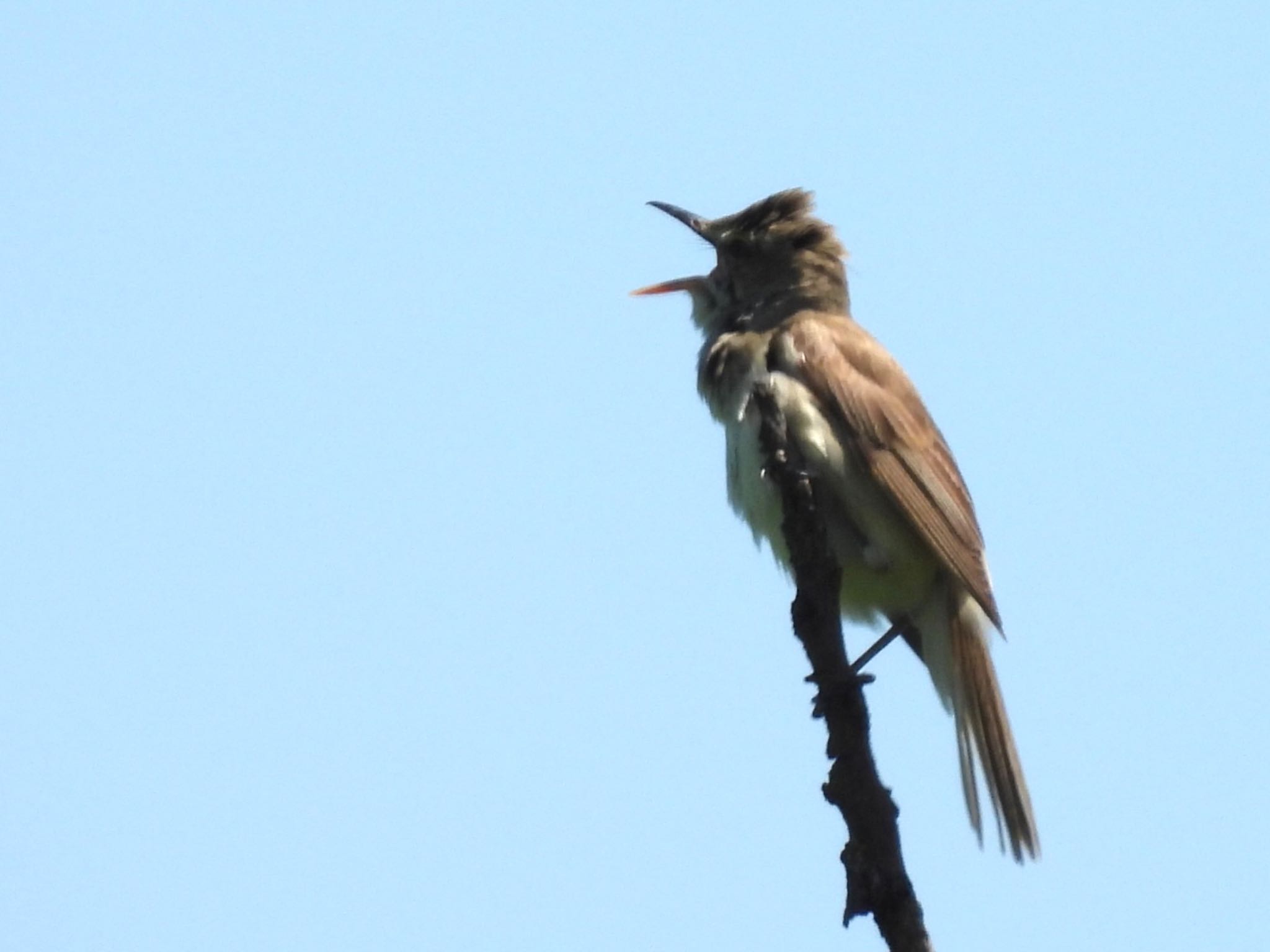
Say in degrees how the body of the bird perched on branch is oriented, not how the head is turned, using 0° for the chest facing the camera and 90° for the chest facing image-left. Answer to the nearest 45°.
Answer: approximately 90°
